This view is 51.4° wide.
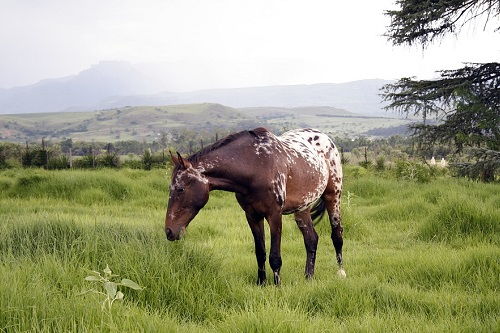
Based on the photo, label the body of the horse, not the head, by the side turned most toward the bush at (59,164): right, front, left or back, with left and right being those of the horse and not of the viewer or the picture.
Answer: right

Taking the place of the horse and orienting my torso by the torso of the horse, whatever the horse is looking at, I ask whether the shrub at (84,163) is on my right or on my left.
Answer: on my right

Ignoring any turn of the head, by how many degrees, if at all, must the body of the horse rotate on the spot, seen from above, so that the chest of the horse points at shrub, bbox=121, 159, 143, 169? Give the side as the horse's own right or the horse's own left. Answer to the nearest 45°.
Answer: approximately 135° to the horse's own right

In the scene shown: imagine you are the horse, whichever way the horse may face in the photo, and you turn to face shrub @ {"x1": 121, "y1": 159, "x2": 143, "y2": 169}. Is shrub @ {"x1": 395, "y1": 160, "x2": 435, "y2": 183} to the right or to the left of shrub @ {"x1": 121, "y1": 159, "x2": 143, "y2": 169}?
right

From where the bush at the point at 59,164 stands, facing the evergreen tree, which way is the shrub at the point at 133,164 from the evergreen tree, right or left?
left

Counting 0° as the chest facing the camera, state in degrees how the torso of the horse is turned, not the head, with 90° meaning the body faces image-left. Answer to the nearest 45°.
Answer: approximately 45°

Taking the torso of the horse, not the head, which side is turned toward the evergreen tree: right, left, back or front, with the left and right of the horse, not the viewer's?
back

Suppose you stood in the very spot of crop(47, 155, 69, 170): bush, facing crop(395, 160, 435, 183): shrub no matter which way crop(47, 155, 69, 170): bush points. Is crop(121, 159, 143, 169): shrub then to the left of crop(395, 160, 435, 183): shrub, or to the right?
left
